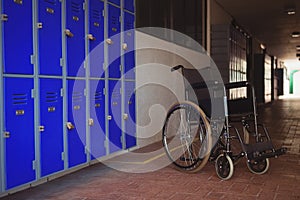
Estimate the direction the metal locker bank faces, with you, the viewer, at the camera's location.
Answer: facing the viewer and to the right of the viewer

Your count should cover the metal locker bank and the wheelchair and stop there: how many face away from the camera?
0

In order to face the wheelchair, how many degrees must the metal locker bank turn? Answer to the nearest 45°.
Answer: approximately 45° to its left
